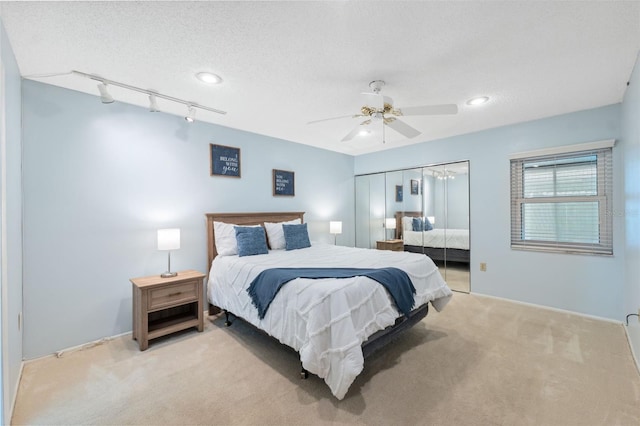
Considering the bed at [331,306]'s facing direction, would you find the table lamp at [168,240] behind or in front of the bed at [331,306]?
behind

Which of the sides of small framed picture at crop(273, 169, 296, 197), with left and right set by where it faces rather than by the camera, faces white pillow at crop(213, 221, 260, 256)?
right

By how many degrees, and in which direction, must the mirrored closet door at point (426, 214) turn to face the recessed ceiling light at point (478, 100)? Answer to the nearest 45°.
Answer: approximately 45° to its left

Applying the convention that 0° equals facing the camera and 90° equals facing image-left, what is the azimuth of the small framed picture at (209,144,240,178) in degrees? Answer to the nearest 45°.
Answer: approximately 315°

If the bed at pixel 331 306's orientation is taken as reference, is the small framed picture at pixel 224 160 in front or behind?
behind

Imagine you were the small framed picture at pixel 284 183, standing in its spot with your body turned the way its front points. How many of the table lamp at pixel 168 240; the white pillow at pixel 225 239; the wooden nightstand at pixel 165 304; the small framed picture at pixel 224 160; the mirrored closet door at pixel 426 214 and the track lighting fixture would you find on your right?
5
